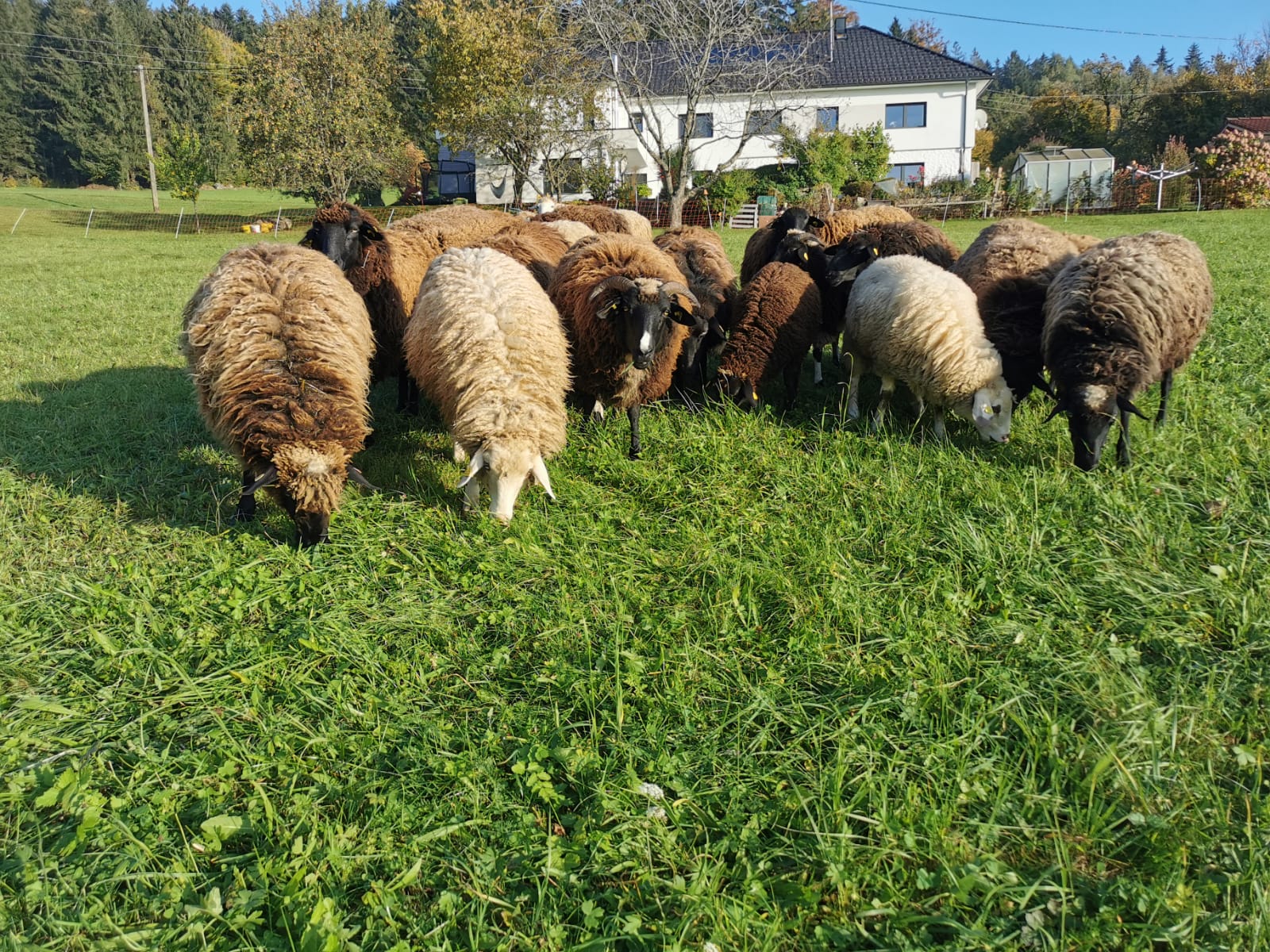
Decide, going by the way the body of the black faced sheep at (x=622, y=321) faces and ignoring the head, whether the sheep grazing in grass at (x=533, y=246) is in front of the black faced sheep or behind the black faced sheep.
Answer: behind

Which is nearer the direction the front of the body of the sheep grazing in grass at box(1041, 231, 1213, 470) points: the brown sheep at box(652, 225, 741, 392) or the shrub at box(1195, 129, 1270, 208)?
the brown sheep

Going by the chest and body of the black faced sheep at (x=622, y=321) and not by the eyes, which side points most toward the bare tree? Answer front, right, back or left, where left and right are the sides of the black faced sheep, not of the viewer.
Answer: back

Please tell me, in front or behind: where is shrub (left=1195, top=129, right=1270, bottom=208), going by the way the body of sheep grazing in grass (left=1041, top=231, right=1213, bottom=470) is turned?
behind

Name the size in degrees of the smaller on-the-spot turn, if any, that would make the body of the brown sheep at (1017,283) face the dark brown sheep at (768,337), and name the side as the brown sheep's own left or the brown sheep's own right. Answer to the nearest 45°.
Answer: approximately 90° to the brown sheep's own right

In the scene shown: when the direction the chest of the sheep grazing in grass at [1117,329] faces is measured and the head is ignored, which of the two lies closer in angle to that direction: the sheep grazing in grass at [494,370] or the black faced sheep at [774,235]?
the sheep grazing in grass

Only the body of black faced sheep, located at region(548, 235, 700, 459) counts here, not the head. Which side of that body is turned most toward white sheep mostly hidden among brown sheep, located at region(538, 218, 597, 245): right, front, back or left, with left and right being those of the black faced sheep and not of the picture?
back

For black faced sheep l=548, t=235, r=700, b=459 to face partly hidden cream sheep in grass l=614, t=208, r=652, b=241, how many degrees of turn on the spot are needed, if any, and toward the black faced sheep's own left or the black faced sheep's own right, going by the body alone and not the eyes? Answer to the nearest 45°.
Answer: approximately 180°

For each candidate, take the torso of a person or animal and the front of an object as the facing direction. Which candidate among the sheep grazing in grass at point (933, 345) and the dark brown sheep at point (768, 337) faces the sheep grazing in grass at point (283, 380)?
the dark brown sheep

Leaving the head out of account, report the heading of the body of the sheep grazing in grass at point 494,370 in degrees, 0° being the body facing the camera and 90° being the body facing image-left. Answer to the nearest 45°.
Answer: approximately 0°

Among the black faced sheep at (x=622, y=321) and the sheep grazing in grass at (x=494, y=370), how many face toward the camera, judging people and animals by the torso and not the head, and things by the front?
2
